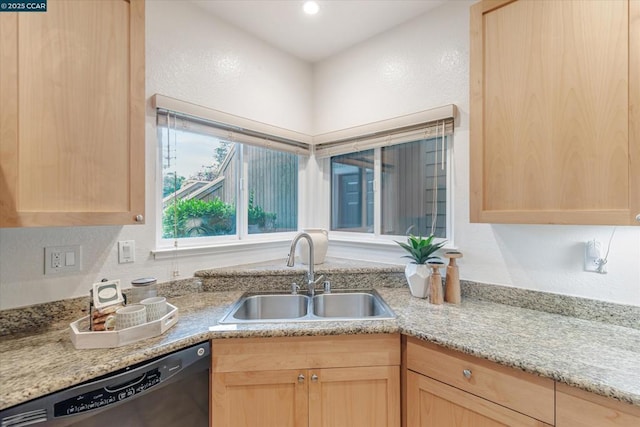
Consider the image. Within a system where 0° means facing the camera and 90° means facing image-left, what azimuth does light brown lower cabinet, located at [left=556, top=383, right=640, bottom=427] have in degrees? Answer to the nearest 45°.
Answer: approximately 45°

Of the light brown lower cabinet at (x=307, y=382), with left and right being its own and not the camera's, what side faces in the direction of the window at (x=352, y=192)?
back

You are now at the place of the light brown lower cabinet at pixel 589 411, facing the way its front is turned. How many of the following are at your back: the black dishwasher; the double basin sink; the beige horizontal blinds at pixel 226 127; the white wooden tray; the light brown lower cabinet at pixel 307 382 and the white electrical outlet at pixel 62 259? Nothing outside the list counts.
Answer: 0

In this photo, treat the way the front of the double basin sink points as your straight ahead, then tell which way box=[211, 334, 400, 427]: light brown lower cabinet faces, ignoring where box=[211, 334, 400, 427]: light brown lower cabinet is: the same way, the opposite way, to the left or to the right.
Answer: the same way

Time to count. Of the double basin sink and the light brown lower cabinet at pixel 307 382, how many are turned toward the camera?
2

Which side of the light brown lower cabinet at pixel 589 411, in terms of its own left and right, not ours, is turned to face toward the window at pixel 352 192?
right

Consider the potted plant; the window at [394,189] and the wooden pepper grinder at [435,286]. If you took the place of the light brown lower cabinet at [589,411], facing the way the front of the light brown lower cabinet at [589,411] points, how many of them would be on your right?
3

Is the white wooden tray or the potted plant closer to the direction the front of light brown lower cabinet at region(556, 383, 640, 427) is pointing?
the white wooden tray

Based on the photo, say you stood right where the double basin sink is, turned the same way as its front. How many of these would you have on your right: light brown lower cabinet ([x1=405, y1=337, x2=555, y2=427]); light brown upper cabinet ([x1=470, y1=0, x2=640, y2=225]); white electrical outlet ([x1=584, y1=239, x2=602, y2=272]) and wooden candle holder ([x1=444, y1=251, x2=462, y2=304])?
0

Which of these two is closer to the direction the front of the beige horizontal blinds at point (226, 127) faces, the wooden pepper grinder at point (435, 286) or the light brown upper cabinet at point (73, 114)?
the wooden pepper grinder

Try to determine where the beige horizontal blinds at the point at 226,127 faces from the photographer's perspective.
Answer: facing the viewer and to the right of the viewer

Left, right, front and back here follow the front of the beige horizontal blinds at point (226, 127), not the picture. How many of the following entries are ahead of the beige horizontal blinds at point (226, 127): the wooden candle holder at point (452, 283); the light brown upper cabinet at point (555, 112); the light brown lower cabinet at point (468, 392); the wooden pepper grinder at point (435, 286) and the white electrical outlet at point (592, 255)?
5
